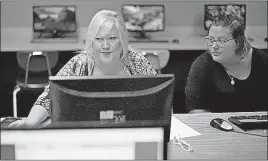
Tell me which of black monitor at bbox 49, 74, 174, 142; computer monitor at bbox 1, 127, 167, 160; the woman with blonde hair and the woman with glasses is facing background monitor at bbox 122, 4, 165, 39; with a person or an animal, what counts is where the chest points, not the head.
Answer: the black monitor

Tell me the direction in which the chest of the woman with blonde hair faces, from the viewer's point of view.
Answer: toward the camera

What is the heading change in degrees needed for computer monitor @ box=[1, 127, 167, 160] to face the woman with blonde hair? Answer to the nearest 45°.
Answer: approximately 180°

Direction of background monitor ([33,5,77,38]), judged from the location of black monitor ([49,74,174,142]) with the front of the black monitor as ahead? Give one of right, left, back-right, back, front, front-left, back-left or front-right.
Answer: front

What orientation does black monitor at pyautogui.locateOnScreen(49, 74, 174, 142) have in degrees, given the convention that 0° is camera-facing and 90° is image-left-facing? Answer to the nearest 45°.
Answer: approximately 180°

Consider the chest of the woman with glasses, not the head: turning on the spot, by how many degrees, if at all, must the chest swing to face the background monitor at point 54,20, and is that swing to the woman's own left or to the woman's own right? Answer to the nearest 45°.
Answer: approximately 90° to the woman's own right

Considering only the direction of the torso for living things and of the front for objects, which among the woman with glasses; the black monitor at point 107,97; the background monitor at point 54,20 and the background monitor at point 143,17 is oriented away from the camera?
the black monitor

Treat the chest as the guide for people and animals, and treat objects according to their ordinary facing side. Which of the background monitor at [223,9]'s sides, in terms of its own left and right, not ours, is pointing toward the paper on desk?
front

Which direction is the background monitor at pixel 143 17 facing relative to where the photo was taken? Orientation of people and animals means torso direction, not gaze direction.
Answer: toward the camera

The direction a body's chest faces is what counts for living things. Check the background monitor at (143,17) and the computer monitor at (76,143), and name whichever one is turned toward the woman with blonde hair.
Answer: the background monitor

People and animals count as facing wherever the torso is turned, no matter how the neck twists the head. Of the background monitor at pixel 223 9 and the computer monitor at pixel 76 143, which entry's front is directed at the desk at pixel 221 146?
the background monitor

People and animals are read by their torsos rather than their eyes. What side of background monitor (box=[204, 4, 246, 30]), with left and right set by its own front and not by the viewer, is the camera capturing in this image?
front

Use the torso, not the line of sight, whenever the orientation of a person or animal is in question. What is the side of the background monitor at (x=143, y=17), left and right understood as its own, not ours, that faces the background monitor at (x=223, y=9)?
left

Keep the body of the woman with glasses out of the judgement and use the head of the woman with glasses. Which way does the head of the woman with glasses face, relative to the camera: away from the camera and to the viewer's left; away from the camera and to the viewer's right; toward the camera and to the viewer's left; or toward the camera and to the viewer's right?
toward the camera and to the viewer's left

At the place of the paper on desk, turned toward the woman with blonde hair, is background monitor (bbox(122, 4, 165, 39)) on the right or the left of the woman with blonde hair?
right

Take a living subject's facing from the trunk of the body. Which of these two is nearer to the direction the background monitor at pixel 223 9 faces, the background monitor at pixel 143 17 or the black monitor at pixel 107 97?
the black monitor

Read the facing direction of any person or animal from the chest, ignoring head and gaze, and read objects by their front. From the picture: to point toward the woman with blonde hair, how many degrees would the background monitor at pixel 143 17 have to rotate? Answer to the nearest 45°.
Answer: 0° — it already faces them
